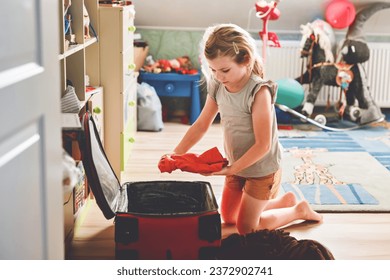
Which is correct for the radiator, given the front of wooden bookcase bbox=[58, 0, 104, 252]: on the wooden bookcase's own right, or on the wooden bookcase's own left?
on the wooden bookcase's own left

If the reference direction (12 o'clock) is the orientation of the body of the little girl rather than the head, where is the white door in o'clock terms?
The white door is roughly at 11 o'clock from the little girl.

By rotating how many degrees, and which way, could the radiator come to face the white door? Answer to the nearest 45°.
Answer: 0° — it already faces it

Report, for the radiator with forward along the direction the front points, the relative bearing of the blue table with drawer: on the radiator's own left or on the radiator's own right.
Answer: on the radiator's own right

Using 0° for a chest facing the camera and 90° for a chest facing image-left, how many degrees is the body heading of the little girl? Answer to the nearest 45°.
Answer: approximately 45°

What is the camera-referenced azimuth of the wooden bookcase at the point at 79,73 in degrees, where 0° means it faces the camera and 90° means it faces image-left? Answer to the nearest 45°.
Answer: approximately 315°

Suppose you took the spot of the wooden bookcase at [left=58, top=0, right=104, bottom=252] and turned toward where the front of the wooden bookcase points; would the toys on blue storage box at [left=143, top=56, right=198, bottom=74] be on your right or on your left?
on your left

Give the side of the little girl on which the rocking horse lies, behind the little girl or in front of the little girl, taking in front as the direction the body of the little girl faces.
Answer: behind

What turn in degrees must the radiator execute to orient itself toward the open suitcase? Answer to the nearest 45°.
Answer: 0° — it already faces it

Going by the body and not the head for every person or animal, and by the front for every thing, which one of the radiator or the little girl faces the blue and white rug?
the radiator

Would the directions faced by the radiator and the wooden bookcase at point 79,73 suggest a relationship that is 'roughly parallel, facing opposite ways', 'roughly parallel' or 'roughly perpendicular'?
roughly perpendicular
